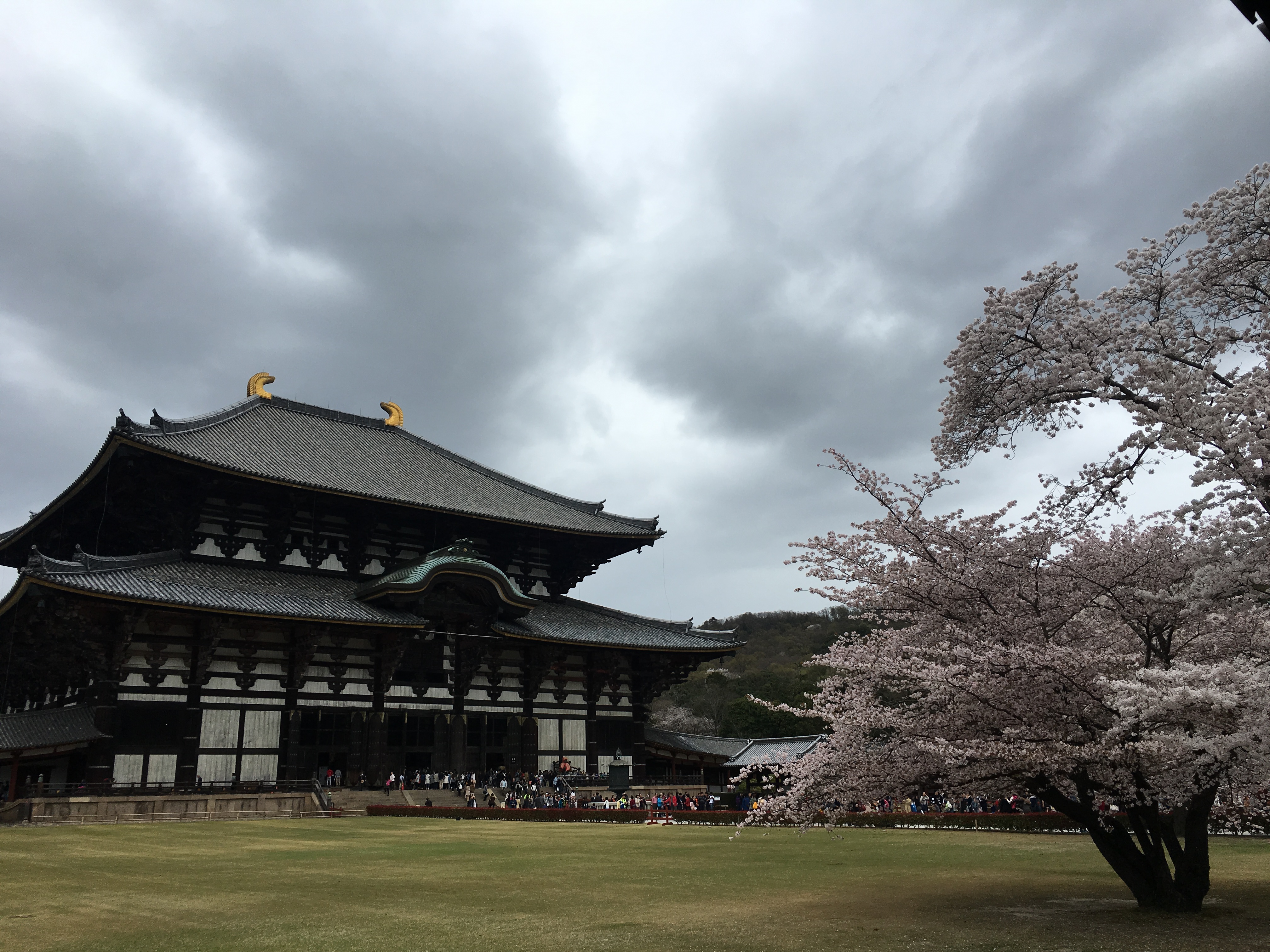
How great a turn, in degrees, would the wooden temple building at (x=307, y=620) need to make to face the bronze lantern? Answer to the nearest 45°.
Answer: approximately 45° to its left

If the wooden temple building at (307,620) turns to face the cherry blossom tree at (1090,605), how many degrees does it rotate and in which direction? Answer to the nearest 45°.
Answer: approximately 45° to its right

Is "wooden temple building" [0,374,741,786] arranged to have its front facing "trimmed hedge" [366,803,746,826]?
yes

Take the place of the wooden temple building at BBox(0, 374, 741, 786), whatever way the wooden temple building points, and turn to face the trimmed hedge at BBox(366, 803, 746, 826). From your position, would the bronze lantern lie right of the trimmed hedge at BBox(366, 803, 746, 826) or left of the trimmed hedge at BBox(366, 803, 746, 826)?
left

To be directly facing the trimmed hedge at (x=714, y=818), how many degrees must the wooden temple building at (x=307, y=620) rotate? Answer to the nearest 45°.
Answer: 0° — it already faces it
